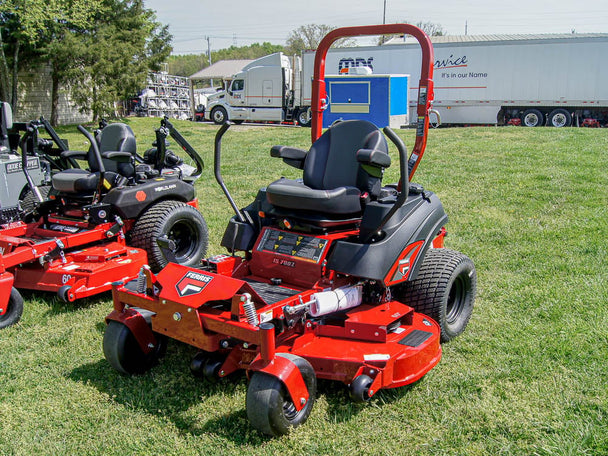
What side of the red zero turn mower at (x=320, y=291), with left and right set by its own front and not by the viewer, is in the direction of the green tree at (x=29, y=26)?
right

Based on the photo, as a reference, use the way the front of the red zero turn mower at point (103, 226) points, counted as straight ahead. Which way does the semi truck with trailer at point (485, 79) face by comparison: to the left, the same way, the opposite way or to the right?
to the right

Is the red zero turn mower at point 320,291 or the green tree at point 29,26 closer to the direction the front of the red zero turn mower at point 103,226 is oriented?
the red zero turn mower

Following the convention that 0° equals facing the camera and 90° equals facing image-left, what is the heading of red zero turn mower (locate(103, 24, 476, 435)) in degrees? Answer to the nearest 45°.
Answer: approximately 45°

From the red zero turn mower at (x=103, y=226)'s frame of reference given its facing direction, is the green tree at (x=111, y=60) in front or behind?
behind

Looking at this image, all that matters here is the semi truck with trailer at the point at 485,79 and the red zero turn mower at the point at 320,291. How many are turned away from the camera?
0

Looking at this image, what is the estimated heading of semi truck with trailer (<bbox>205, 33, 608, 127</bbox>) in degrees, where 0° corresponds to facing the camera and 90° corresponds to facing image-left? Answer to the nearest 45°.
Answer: approximately 90°

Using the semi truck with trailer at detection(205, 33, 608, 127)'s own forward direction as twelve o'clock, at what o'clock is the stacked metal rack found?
The stacked metal rack is roughly at 1 o'clock from the semi truck with trailer.

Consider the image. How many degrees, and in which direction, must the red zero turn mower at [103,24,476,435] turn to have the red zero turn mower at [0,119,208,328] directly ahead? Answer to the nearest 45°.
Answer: approximately 90° to its right

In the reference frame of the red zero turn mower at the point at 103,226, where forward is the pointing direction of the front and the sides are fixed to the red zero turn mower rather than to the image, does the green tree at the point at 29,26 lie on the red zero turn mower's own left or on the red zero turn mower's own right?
on the red zero turn mower's own right

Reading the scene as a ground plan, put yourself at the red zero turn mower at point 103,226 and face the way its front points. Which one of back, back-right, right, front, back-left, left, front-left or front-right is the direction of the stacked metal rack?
back-right

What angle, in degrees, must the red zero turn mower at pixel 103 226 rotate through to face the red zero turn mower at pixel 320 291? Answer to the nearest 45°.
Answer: approximately 90° to its left

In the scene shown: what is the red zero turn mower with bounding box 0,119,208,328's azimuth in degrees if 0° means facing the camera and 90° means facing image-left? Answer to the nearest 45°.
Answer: approximately 45°
